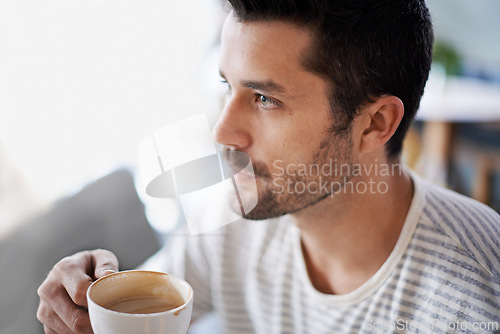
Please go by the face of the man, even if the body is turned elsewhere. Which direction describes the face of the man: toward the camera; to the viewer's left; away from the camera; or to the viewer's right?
to the viewer's left

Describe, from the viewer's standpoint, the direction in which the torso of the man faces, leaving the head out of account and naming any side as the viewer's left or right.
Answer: facing the viewer and to the left of the viewer
